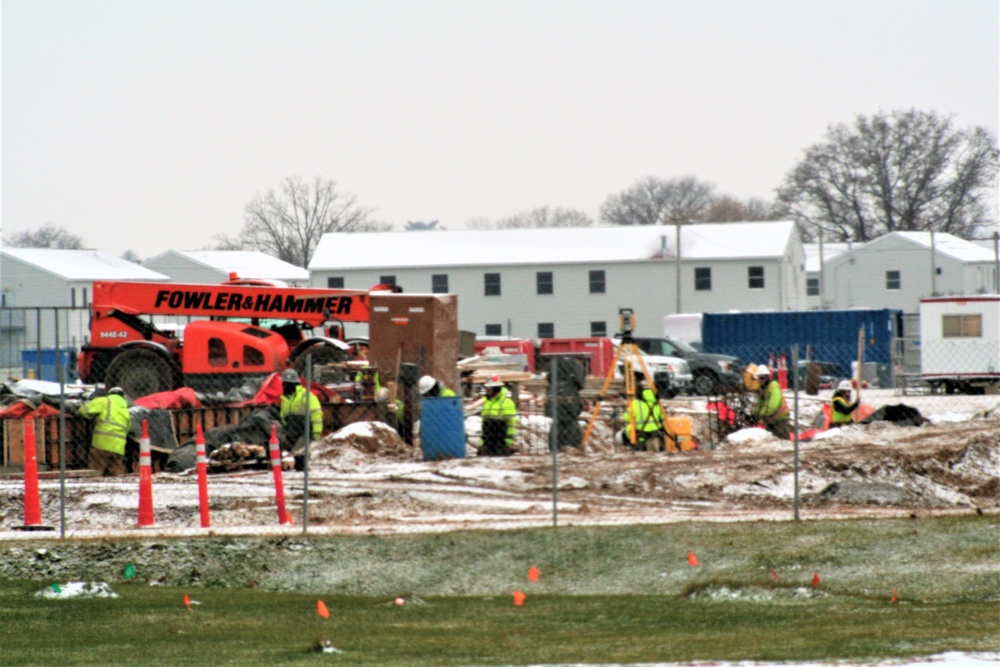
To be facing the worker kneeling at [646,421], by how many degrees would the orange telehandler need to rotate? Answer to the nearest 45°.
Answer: approximately 45° to its right

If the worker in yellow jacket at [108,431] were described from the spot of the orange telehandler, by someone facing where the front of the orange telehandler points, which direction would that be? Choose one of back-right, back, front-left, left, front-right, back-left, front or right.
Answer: right

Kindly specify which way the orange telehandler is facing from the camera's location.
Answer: facing to the right of the viewer

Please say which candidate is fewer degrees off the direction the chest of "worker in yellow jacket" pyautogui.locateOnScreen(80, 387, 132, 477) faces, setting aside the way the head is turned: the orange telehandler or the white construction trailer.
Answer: the orange telehandler

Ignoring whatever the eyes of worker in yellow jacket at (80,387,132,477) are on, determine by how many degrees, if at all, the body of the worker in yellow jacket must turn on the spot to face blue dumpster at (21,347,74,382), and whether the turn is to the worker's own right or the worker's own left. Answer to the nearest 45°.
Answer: approximately 45° to the worker's own right

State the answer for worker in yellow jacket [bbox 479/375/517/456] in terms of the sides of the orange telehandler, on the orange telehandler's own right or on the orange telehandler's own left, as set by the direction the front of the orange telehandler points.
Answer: on the orange telehandler's own right

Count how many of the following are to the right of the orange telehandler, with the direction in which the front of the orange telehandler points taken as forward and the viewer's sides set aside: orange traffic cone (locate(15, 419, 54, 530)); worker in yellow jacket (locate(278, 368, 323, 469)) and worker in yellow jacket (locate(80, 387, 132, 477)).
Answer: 3

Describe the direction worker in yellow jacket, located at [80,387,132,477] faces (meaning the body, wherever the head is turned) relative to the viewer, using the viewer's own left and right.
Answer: facing away from the viewer and to the left of the viewer

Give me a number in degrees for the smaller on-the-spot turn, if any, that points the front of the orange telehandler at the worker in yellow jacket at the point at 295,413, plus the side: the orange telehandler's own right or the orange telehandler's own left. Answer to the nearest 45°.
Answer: approximately 90° to the orange telehandler's own right
